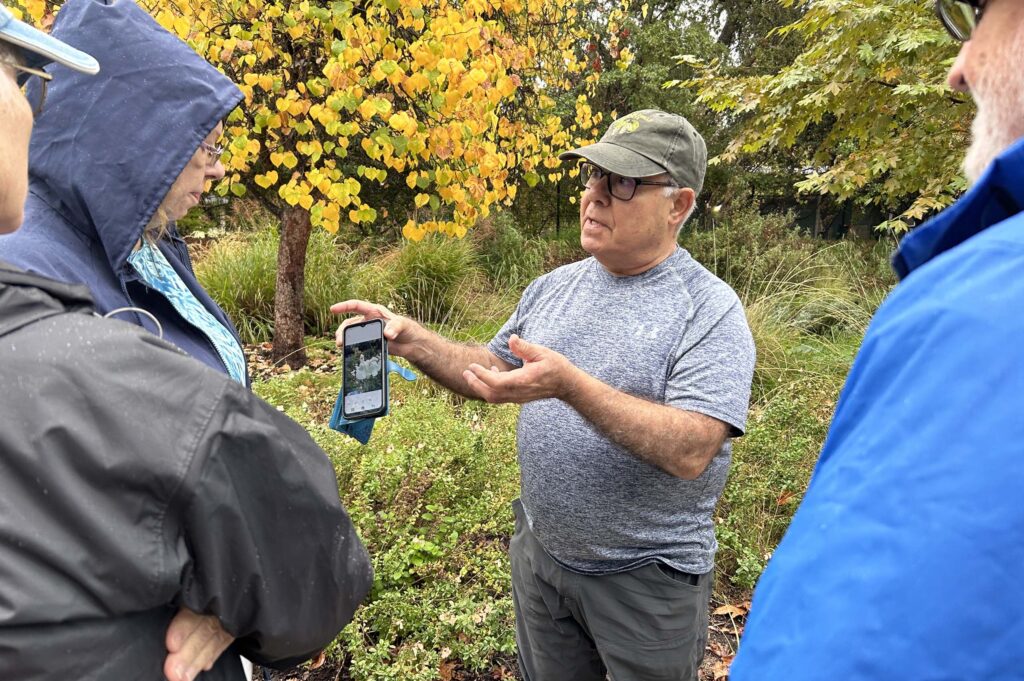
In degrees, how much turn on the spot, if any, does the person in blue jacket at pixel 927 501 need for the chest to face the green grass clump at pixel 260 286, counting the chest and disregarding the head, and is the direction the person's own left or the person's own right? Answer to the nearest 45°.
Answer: approximately 45° to the person's own right

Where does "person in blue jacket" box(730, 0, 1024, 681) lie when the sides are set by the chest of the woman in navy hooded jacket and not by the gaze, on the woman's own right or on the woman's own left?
on the woman's own right

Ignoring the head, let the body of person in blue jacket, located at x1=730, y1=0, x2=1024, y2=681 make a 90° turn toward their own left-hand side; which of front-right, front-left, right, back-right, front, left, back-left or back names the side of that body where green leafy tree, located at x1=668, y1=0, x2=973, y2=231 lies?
back

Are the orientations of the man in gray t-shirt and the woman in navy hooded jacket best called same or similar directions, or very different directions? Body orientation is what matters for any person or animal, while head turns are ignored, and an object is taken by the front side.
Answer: very different directions

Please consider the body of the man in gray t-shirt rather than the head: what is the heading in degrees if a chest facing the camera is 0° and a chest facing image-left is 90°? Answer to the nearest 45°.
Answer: approximately 45°

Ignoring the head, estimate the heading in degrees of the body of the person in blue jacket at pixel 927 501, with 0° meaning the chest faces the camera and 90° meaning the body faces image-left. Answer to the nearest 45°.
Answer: approximately 90°

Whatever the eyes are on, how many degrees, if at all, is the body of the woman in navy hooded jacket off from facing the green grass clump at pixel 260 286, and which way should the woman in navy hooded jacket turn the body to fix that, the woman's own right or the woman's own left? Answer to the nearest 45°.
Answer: approximately 90° to the woman's own left

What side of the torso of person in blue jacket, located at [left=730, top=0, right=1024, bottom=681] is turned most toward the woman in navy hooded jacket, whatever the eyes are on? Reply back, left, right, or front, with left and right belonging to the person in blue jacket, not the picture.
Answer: front

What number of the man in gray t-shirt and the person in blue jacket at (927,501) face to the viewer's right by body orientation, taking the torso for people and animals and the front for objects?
0

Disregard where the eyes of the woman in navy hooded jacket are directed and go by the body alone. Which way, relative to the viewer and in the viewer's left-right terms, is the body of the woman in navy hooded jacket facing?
facing to the right of the viewer
